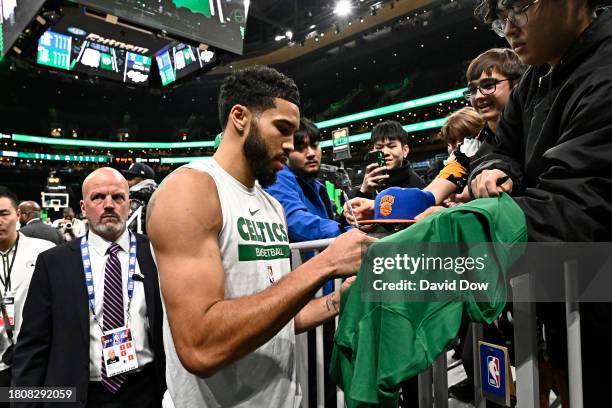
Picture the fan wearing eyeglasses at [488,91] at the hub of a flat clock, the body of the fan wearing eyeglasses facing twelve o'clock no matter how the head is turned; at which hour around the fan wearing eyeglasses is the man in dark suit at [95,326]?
The man in dark suit is roughly at 1 o'clock from the fan wearing eyeglasses.

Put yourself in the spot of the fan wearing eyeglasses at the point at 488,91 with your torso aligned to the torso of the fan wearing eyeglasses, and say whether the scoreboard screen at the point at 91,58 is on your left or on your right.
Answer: on your right

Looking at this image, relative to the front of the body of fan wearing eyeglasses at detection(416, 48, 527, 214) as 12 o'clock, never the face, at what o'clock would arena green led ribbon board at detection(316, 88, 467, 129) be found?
The arena green led ribbon board is roughly at 4 o'clock from the fan wearing eyeglasses.

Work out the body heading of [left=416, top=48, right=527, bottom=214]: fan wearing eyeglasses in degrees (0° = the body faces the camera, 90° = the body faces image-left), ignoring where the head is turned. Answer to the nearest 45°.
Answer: approximately 45°

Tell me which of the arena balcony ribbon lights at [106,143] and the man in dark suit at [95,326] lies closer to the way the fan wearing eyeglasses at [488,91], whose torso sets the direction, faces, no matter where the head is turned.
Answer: the man in dark suit

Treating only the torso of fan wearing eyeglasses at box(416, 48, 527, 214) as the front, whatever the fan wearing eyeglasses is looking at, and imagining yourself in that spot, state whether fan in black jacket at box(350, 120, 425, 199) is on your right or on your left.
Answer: on your right

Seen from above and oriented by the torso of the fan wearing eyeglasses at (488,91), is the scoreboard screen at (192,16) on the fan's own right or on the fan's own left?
on the fan's own right
